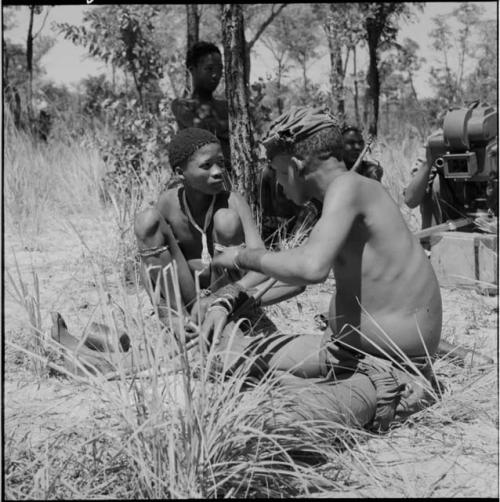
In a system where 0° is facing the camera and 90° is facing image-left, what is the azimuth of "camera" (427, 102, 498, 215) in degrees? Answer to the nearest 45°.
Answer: approximately 45°

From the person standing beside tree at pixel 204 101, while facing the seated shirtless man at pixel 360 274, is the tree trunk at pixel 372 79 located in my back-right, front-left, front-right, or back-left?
back-left

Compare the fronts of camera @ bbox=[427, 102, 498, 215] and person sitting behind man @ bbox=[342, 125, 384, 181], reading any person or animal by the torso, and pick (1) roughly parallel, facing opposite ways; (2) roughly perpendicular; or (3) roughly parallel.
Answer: roughly perpendicular

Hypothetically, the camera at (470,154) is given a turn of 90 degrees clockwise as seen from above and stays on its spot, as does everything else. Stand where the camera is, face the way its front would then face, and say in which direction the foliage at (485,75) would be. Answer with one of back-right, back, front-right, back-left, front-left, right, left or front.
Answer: front-right

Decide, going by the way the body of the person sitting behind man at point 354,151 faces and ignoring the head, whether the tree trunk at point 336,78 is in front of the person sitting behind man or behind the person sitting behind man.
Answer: behind

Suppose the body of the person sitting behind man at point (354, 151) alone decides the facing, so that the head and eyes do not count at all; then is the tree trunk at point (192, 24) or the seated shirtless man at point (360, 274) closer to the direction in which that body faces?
the seated shirtless man

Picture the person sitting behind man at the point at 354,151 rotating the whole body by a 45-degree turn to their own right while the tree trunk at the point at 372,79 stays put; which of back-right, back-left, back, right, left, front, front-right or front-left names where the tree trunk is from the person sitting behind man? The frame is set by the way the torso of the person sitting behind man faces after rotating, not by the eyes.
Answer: back

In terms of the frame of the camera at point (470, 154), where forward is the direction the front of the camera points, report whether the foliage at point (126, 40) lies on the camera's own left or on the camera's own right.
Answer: on the camera's own right

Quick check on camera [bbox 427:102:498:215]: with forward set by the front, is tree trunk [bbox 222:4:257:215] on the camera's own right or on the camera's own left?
on the camera's own right
